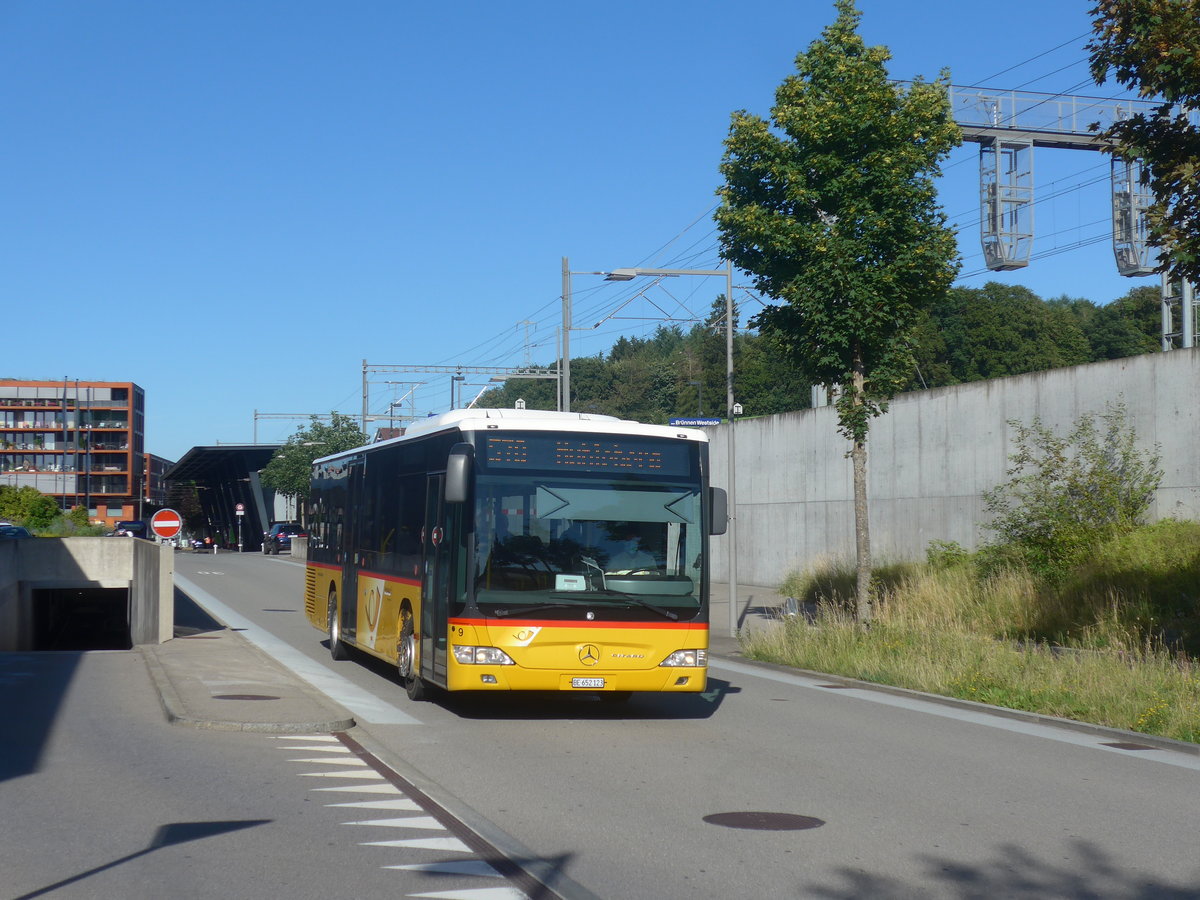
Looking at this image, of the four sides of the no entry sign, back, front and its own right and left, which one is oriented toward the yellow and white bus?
front

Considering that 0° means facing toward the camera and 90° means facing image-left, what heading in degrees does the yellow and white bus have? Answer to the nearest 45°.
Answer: approximately 315°

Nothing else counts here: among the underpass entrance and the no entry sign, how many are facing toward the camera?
2

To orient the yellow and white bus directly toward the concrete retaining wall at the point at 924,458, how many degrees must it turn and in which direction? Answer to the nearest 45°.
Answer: approximately 90° to its left

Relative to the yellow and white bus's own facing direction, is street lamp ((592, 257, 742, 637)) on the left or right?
on its left
